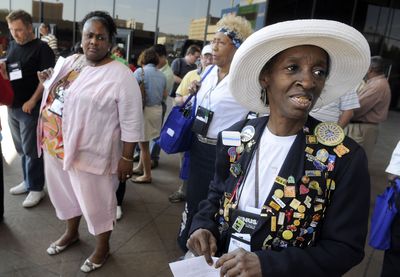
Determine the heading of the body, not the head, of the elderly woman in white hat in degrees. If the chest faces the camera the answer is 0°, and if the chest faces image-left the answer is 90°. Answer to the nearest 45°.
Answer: approximately 45°
